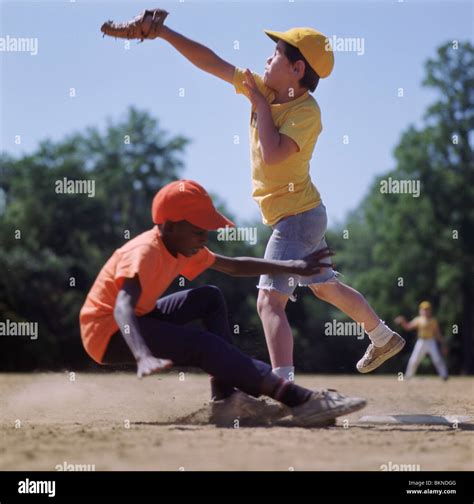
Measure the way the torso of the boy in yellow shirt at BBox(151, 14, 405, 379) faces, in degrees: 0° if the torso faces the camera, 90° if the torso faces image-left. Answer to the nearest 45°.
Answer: approximately 90°

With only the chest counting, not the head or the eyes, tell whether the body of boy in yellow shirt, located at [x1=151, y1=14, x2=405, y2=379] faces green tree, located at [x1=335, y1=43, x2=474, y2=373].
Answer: no

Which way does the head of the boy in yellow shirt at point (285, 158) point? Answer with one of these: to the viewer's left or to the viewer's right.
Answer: to the viewer's left
